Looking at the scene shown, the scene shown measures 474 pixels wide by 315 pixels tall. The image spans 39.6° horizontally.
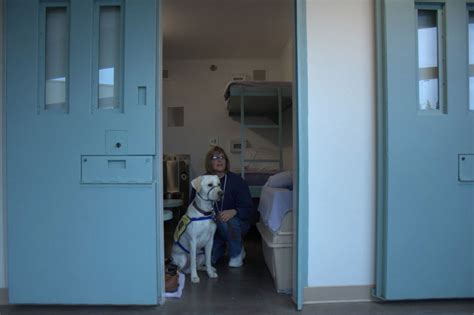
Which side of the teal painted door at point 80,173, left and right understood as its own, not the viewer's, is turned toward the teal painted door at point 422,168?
left

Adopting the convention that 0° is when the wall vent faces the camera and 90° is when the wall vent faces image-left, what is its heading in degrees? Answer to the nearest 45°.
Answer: approximately 0°

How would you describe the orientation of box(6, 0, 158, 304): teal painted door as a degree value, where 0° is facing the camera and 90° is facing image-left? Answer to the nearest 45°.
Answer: approximately 0°

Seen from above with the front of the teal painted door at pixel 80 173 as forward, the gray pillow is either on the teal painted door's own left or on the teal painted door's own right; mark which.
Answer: on the teal painted door's own left

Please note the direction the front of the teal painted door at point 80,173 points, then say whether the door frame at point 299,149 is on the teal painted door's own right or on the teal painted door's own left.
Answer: on the teal painted door's own left

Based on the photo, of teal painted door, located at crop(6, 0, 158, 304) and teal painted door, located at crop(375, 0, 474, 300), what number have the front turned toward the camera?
2

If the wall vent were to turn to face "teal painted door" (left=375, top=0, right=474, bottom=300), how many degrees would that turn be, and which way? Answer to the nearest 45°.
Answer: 0° — it already faces it

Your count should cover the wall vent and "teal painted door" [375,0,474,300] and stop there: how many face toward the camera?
2
